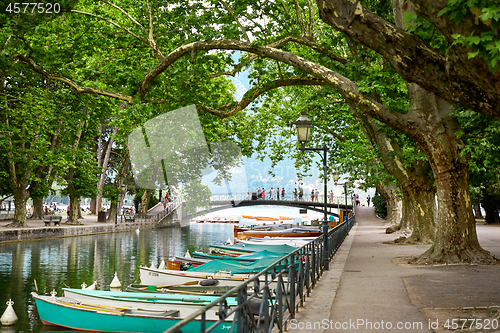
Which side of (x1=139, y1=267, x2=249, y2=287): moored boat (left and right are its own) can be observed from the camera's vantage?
left

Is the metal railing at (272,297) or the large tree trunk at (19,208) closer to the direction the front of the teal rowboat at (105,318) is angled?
the large tree trunk

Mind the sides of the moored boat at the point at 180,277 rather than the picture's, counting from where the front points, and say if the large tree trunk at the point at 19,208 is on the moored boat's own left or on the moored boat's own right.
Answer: on the moored boat's own right

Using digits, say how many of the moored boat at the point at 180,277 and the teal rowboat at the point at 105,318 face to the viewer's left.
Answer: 2

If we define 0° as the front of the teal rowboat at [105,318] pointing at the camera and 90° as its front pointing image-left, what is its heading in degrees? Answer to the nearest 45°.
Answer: approximately 90°

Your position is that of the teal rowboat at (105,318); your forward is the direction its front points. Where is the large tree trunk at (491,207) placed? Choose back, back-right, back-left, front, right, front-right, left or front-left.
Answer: back-right

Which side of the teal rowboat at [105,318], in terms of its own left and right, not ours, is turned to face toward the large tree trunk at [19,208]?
right

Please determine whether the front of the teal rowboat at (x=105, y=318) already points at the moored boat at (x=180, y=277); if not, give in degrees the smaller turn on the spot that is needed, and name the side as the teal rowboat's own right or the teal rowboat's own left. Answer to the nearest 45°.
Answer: approximately 135° to the teal rowboat's own right

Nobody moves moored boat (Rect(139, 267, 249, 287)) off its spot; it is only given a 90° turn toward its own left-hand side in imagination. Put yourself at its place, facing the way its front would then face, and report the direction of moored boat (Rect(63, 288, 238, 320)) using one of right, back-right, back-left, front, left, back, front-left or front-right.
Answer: front
